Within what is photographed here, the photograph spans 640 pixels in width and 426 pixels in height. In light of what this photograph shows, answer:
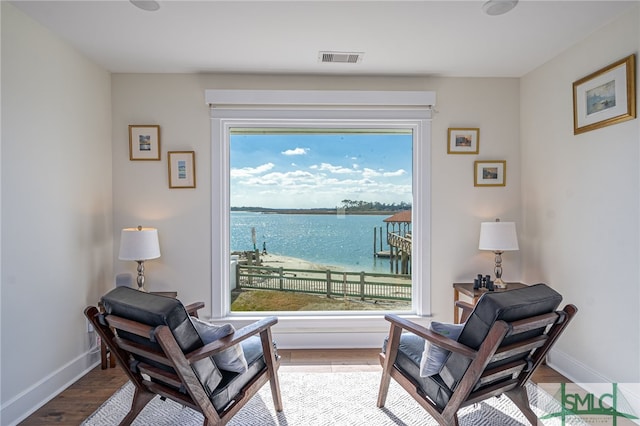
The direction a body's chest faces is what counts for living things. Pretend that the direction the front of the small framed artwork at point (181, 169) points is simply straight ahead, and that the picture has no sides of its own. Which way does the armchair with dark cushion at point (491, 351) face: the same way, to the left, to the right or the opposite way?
the opposite way

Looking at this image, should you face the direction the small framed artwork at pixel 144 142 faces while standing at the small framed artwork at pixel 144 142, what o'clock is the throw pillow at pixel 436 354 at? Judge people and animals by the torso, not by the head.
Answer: The throw pillow is roughly at 11 o'clock from the small framed artwork.

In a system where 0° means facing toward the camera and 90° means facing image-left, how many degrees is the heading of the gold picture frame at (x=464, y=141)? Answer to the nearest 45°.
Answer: approximately 0°

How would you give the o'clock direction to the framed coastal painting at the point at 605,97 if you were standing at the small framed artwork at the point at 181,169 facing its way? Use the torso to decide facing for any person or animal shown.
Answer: The framed coastal painting is roughly at 10 o'clock from the small framed artwork.

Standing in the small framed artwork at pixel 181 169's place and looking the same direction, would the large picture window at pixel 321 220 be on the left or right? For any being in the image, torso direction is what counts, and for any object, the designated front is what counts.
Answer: on its left

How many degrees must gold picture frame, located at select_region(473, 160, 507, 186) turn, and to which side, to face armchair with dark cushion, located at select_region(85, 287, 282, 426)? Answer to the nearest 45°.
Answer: approximately 45° to its right

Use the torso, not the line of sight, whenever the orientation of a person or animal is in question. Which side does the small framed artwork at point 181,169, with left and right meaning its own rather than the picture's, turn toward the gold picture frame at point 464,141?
left

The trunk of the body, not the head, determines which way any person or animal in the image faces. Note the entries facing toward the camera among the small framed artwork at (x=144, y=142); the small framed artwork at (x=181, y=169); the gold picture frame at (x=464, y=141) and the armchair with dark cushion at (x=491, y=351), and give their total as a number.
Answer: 3

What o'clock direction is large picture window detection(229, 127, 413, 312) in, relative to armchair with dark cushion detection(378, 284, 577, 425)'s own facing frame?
The large picture window is roughly at 12 o'clock from the armchair with dark cushion.
